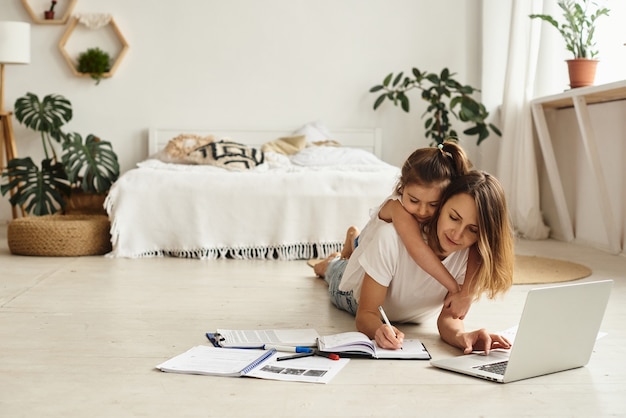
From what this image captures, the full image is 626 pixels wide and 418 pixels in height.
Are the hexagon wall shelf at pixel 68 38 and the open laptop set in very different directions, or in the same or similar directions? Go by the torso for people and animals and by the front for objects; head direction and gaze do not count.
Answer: very different directions

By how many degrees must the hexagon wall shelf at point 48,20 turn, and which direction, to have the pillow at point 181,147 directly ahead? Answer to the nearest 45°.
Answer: approximately 45° to its left

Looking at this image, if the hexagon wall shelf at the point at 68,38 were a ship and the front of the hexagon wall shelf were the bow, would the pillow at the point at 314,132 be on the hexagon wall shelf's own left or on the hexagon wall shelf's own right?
on the hexagon wall shelf's own left

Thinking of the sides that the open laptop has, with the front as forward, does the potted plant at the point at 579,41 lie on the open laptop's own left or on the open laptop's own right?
on the open laptop's own right

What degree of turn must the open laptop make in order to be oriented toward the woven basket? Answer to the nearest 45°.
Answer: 0° — it already faces it

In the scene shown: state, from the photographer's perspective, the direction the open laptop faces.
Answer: facing away from the viewer and to the left of the viewer

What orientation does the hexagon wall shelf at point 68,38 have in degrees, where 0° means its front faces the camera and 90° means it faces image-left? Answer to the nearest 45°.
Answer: approximately 0°

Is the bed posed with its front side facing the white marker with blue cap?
yes

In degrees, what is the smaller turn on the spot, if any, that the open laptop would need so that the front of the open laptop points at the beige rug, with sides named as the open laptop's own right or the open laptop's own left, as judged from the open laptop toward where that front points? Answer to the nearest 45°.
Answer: approximately 45° to the open laptop's own right

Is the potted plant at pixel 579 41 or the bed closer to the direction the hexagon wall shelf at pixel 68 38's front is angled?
the bed

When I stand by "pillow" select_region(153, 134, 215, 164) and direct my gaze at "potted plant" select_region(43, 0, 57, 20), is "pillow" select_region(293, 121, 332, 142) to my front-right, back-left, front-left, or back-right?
back-right
